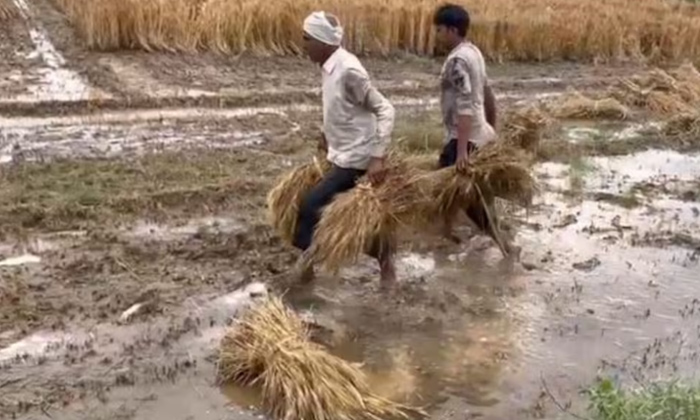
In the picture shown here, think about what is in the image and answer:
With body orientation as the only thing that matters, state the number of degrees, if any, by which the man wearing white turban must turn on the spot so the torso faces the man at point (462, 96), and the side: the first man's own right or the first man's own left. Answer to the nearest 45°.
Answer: approximately 135° to the first man's own right

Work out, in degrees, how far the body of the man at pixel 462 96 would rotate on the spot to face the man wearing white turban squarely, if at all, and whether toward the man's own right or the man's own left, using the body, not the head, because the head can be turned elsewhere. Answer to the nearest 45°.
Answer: approximately 45° to the man's own left

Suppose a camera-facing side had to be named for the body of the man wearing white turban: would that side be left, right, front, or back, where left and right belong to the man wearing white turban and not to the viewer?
left

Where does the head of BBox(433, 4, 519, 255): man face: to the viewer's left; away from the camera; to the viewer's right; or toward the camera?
to the viewer's left

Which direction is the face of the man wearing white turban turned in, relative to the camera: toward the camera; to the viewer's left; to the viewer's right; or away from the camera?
to the viewer's left

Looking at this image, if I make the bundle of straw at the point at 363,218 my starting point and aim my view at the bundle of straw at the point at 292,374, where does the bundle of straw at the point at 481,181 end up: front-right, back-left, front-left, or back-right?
back-left

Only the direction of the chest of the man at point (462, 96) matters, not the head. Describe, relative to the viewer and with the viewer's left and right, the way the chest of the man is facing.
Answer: facing to the left of the viewer
